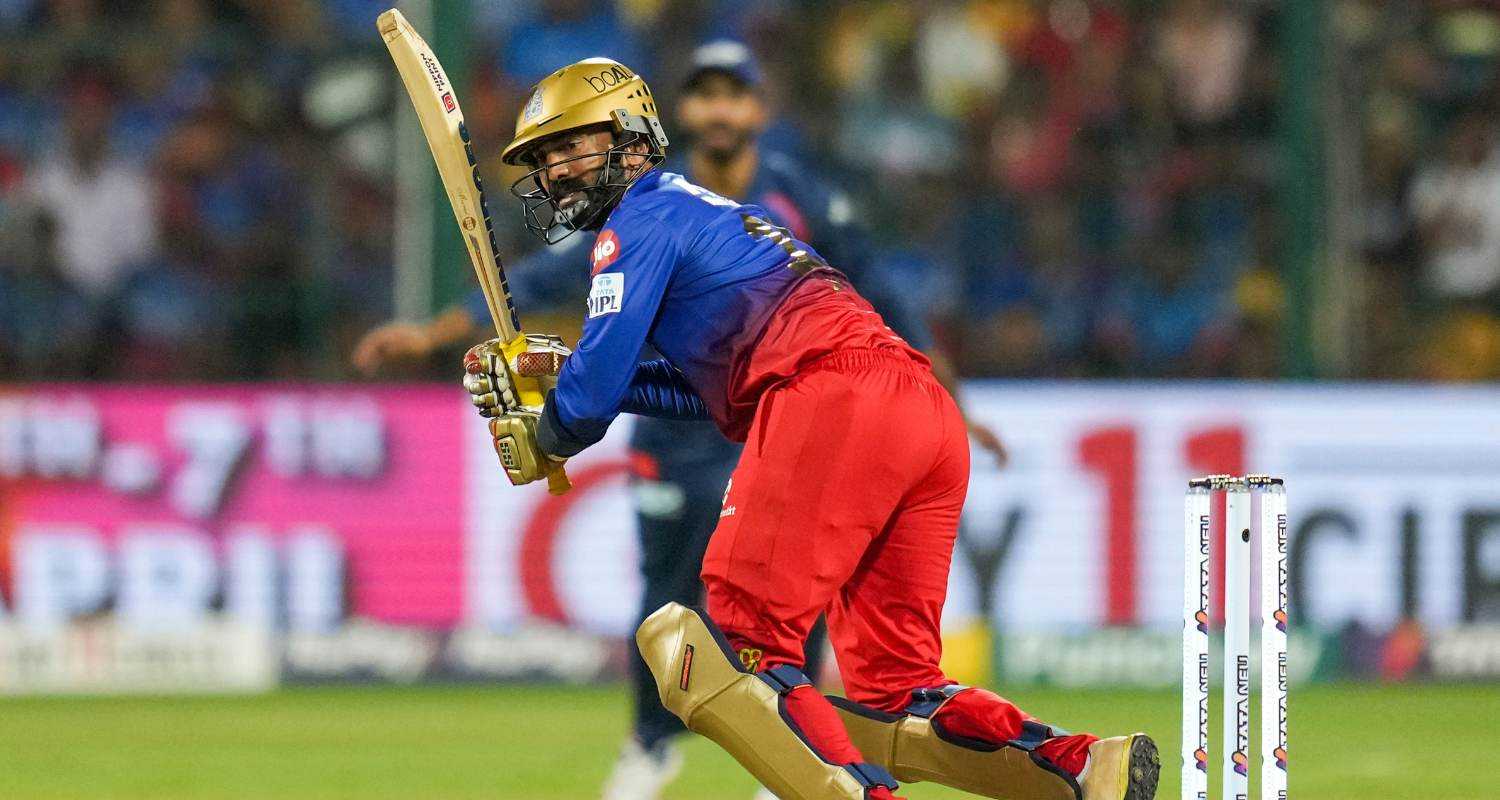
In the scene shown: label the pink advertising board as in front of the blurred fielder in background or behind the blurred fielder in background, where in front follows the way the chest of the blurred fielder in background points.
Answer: behind

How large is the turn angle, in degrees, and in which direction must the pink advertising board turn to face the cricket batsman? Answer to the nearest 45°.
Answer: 0° — it already faces them

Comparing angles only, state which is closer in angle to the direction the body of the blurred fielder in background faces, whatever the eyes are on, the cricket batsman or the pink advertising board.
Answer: the cricket batsman

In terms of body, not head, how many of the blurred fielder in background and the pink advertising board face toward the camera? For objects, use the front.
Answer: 2

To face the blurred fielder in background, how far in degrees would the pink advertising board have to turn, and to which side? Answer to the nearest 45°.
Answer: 0° — it already faces them

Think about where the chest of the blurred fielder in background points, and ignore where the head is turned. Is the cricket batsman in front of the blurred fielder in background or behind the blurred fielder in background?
in front

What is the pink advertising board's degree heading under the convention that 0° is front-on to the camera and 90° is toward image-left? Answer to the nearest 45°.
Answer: approximately 0°
